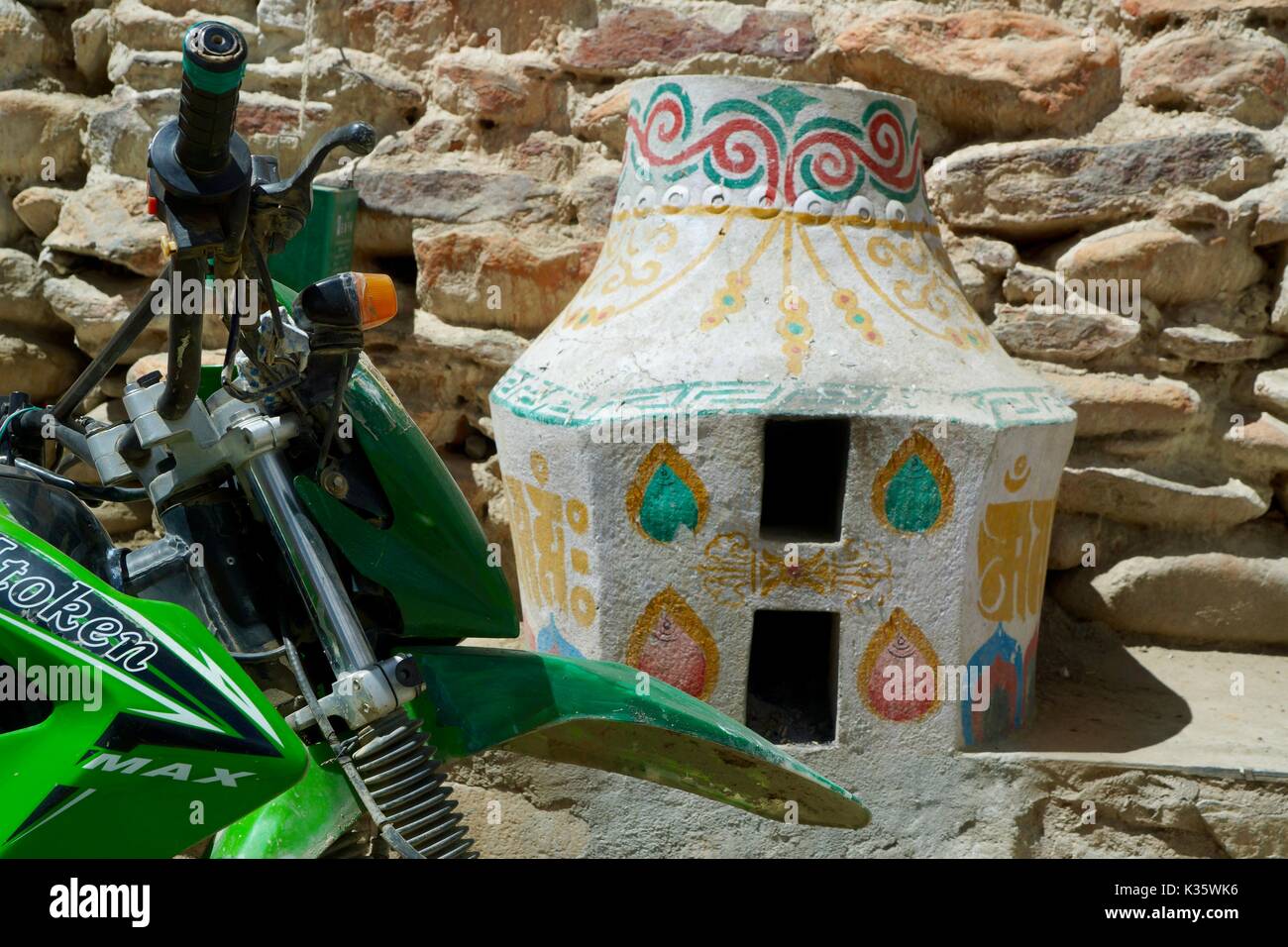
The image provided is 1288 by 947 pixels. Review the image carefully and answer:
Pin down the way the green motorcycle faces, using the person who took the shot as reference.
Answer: facing to the right of the viewer
